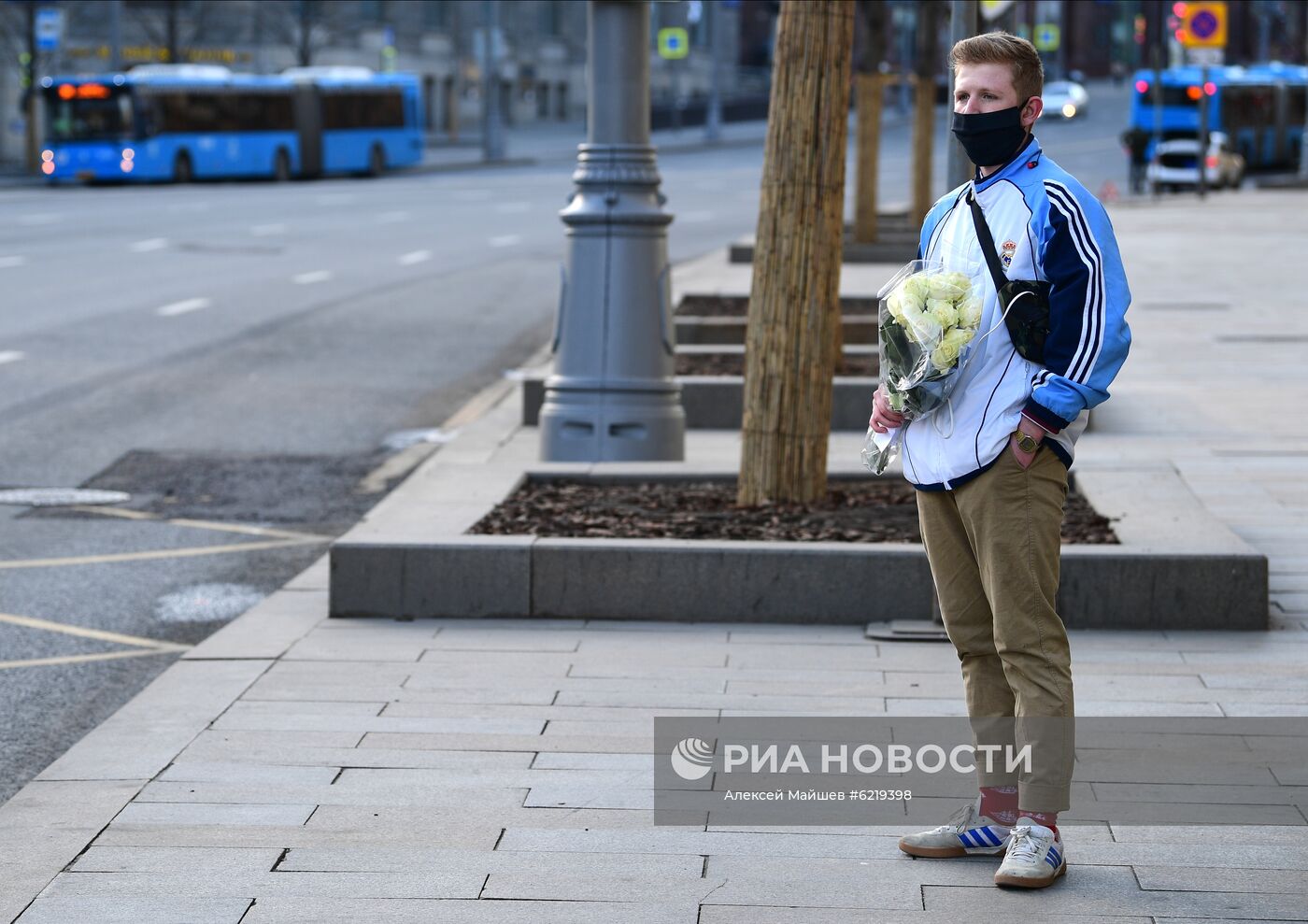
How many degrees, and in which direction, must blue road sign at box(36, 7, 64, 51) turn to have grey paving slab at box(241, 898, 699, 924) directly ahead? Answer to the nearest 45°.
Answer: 0° — it already faces it

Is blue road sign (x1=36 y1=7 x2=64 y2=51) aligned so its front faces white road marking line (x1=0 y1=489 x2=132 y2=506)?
yes

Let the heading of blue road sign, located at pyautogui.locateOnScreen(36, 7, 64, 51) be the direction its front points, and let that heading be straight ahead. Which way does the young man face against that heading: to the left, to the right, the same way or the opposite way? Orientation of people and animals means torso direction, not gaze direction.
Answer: to the right

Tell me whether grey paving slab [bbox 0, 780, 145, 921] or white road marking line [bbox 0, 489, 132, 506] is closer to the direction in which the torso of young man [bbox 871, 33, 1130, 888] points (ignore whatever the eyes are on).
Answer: the grey paving slab

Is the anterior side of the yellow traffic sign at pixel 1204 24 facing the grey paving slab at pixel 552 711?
yes

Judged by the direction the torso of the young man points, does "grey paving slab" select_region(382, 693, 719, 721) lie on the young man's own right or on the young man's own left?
on the young man's own right

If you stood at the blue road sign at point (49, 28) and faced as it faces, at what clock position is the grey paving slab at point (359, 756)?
The grey paving slab is roughly at 12 o'clock from the blue road sign.

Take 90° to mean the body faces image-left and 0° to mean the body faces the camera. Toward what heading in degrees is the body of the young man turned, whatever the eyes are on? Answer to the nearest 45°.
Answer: approximately 45°

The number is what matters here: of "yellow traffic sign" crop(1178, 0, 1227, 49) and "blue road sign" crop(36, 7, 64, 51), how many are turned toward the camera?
2
